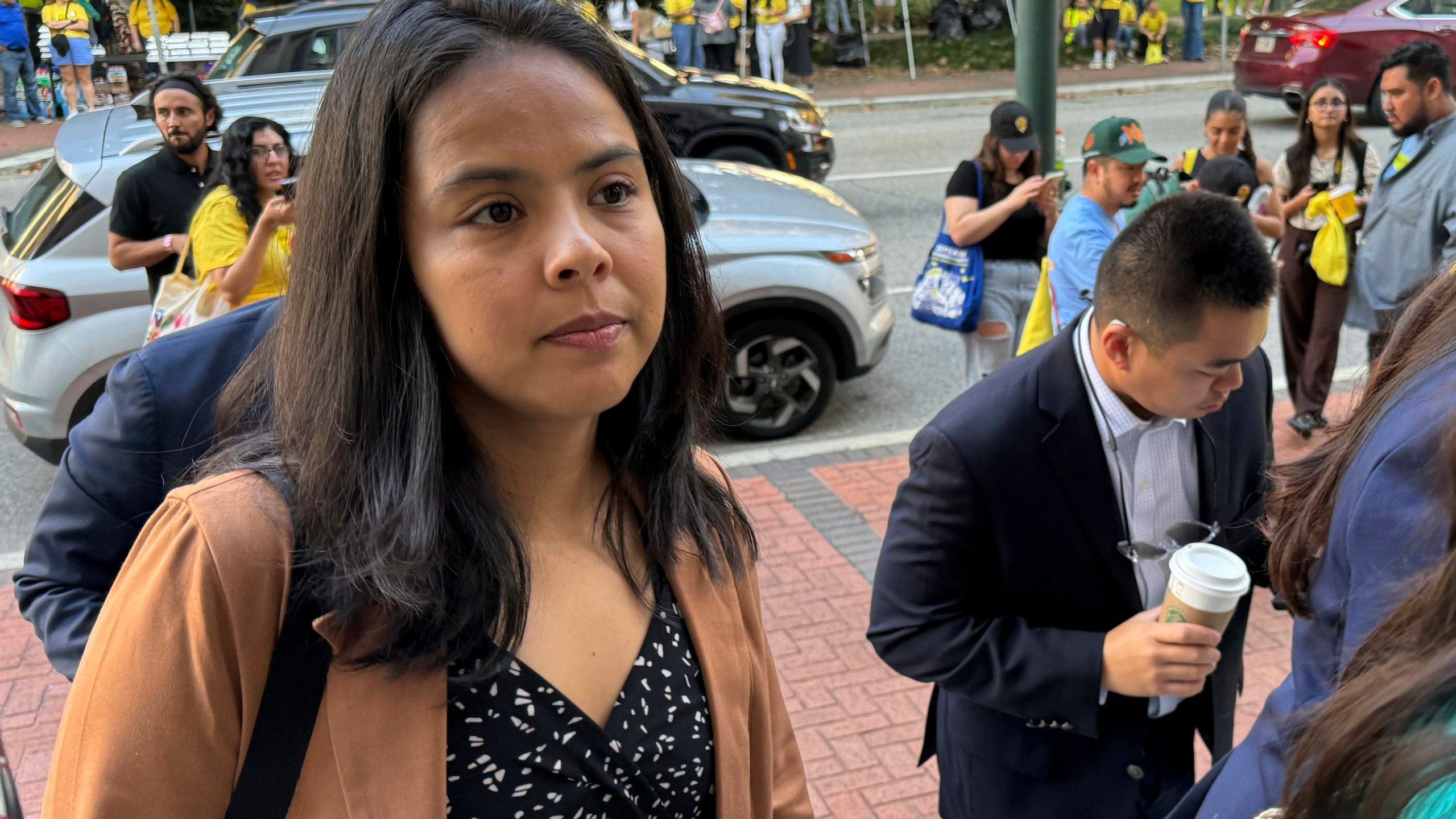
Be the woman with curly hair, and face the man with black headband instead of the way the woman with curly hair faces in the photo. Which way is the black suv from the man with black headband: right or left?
right

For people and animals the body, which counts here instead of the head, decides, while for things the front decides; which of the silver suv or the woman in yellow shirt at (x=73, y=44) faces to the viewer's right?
the silver suv

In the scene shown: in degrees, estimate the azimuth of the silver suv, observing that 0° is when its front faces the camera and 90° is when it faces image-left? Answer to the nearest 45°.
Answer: approximately 270°

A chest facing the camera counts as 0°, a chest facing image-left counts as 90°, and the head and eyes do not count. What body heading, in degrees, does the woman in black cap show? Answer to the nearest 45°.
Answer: approximately 315°

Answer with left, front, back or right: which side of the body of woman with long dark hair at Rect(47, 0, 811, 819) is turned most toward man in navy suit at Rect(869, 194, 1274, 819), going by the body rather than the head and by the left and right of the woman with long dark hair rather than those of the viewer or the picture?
left

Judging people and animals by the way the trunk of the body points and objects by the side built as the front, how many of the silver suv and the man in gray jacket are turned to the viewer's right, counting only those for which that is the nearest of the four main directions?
1

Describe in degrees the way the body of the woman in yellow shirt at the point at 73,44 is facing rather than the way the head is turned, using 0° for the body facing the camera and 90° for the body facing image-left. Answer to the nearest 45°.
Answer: approximately 0°

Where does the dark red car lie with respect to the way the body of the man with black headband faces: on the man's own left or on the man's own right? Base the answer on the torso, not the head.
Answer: on the man's own left

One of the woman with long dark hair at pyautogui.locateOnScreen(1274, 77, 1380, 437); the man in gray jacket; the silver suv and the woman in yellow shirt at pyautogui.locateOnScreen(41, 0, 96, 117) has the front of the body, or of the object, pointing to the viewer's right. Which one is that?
the silver suv

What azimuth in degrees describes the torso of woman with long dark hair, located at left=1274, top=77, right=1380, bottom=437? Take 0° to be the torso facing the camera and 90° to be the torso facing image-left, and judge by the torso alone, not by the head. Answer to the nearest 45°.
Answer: approximately 0°

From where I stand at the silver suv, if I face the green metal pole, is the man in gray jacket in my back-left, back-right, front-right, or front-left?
front-right

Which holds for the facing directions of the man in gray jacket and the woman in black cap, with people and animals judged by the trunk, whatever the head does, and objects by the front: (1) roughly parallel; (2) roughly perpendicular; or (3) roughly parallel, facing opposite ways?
roughly perpendicular

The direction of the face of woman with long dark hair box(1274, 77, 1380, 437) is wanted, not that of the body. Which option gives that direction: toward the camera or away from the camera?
toward the camera

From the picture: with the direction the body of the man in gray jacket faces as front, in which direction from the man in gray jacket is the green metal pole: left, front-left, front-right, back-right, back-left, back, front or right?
front-right

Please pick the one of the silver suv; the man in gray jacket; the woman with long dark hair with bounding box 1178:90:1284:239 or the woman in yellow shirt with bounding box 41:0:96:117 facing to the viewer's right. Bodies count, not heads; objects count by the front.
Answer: the silver suv

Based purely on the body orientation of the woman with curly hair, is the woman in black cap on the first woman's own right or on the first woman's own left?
on the first woman's own left

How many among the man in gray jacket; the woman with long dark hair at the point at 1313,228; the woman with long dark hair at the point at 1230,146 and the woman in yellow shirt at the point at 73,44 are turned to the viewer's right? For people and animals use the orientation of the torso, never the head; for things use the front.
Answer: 0

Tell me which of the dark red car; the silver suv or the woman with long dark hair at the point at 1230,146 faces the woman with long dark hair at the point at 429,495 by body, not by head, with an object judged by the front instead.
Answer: the woman with long dark hair at the point at 1230,146

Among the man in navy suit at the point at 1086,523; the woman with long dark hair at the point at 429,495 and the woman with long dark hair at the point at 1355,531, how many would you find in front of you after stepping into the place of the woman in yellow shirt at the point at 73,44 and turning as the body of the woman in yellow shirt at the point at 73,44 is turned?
3

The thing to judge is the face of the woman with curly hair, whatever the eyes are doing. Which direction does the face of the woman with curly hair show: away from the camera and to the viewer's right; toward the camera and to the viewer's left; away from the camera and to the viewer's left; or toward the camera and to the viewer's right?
toward the camera and to the viewer's right
